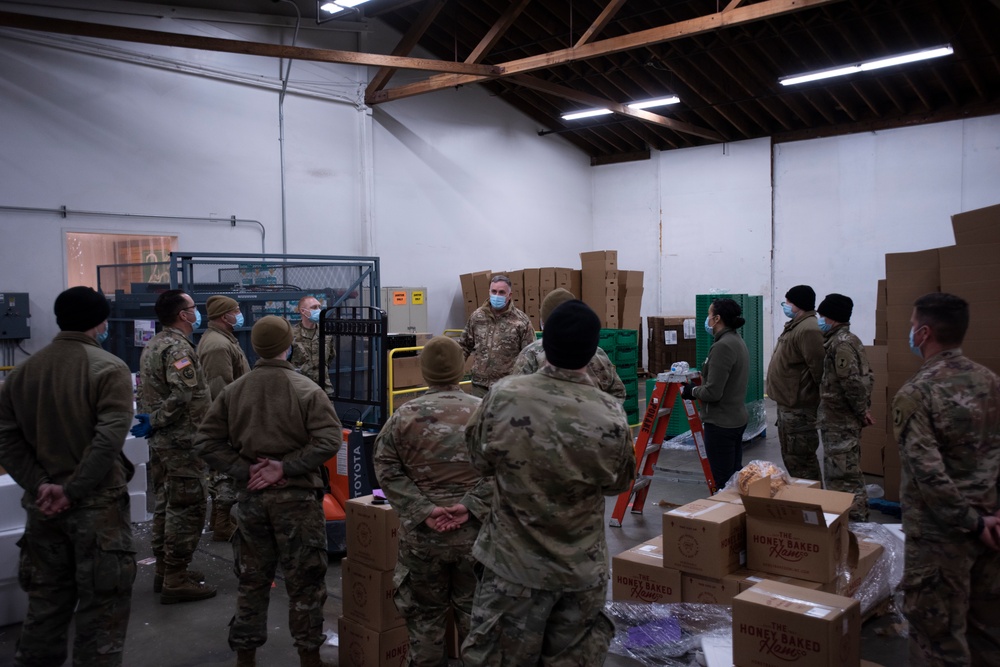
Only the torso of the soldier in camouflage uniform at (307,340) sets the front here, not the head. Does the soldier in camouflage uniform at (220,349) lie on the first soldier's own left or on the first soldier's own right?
on the first soldier's own right

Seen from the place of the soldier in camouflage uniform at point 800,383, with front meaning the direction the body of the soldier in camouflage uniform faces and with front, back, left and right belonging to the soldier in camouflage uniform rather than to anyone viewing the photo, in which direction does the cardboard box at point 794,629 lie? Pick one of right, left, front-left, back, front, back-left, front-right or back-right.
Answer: left

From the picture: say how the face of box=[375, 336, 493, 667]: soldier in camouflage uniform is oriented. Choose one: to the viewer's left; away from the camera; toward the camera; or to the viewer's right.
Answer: away from the camera

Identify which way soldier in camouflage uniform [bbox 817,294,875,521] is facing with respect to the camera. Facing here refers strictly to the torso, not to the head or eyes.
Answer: to the viewer's left

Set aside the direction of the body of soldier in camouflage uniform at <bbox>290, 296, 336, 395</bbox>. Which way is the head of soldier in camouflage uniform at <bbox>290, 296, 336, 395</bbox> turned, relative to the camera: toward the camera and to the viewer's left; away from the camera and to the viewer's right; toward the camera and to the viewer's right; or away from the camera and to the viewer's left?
toward the camera and to the viewer's right

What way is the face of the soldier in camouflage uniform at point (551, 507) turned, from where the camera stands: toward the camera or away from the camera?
away from the camera

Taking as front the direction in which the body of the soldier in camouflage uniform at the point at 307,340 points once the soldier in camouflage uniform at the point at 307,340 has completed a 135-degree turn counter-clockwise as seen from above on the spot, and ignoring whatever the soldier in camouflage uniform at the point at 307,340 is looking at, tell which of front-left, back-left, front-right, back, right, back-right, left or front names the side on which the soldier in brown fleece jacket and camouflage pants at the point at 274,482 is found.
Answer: back

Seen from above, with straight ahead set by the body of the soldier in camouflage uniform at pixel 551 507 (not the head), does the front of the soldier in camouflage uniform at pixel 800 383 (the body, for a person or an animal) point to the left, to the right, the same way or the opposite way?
to the left

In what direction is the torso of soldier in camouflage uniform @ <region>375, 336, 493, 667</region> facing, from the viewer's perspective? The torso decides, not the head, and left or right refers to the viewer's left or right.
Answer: facing away from the viewer

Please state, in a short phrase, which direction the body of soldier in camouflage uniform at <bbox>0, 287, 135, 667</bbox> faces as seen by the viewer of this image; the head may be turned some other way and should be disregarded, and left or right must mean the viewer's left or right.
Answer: facing away from the viewer and to the right of the viewer

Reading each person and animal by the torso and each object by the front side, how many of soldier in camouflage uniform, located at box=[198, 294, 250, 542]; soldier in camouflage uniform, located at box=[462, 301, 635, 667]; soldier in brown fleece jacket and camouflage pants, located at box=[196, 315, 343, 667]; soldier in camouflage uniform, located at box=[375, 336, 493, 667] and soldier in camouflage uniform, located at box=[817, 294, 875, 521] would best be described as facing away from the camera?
3

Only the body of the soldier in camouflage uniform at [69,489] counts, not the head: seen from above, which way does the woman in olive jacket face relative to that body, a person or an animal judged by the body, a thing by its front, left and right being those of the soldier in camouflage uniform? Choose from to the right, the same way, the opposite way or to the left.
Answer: to the left

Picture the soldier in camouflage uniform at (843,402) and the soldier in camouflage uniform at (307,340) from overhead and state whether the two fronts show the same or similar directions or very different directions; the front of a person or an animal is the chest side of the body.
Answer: very different directions

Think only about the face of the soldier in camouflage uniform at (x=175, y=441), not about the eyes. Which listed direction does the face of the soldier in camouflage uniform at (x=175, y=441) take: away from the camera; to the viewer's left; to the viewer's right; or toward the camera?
to the viewer's right

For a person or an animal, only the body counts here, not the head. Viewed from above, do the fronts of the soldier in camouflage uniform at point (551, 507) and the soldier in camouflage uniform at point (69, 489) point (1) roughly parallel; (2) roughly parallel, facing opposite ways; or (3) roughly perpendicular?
roughly parallel

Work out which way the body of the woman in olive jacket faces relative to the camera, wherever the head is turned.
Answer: to the viewer's left

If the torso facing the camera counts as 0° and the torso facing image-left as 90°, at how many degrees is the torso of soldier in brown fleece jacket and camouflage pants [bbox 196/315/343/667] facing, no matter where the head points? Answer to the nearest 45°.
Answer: approximately 180°

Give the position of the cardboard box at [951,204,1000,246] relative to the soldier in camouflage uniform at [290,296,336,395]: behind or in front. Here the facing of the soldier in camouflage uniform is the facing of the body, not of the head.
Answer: in front
